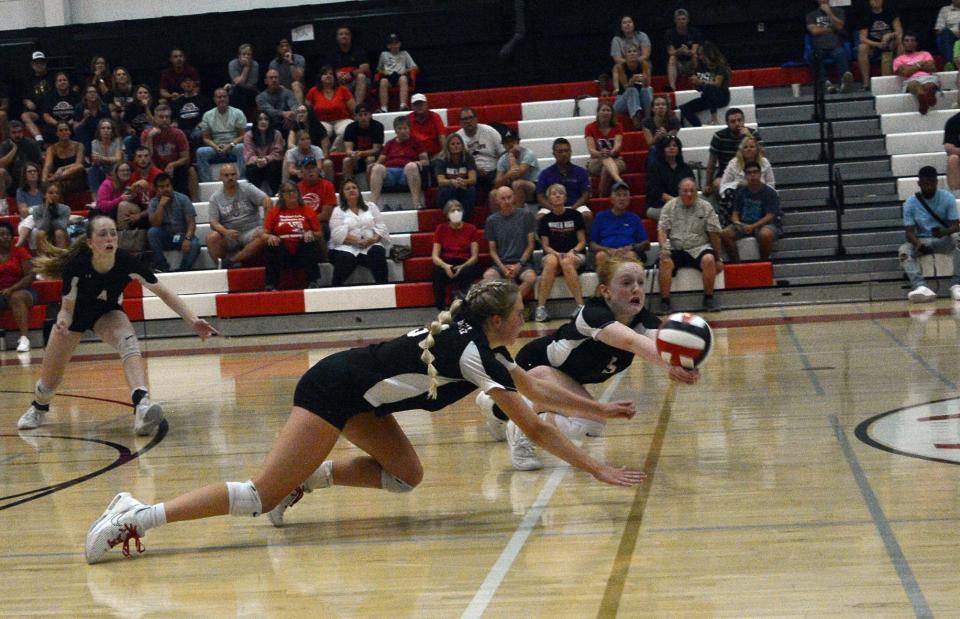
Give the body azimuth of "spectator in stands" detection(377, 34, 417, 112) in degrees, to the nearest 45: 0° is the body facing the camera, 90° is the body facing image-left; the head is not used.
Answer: approximately 0°

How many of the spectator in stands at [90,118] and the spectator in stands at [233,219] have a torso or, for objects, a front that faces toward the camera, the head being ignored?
2

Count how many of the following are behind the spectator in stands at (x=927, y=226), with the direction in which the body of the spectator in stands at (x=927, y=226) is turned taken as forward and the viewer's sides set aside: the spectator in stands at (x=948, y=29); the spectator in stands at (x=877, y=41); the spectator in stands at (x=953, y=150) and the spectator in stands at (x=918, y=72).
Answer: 4

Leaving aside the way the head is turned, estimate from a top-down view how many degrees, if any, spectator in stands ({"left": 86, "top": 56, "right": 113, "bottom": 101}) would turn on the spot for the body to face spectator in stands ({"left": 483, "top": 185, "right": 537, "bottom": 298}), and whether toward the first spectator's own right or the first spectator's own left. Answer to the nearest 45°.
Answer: approximately 45° to the first spectator's own left

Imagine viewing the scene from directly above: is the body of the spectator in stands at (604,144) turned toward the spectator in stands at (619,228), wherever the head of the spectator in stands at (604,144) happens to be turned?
yes

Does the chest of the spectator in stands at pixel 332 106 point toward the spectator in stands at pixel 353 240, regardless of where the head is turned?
yes

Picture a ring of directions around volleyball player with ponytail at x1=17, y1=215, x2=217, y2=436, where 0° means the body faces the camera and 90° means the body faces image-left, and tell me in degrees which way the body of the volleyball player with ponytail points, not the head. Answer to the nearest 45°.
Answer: approximately 315°

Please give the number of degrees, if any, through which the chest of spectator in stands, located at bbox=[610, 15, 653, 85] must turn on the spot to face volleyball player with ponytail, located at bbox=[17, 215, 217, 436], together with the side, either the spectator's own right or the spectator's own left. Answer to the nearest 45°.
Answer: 0° — they already face them

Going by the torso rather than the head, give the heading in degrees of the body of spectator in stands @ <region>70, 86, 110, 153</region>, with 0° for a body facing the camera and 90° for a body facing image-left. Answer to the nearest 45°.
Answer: approximately 0°

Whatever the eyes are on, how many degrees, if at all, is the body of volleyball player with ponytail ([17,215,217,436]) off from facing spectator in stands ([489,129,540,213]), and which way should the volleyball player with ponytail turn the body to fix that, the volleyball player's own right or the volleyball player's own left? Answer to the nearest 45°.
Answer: approximately 90° to the volleyball player's own left
